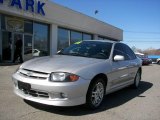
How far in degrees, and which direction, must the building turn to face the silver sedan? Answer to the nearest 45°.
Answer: approximately 45° to its right

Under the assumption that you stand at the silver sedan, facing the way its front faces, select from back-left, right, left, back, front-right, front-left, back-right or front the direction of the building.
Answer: back-right
